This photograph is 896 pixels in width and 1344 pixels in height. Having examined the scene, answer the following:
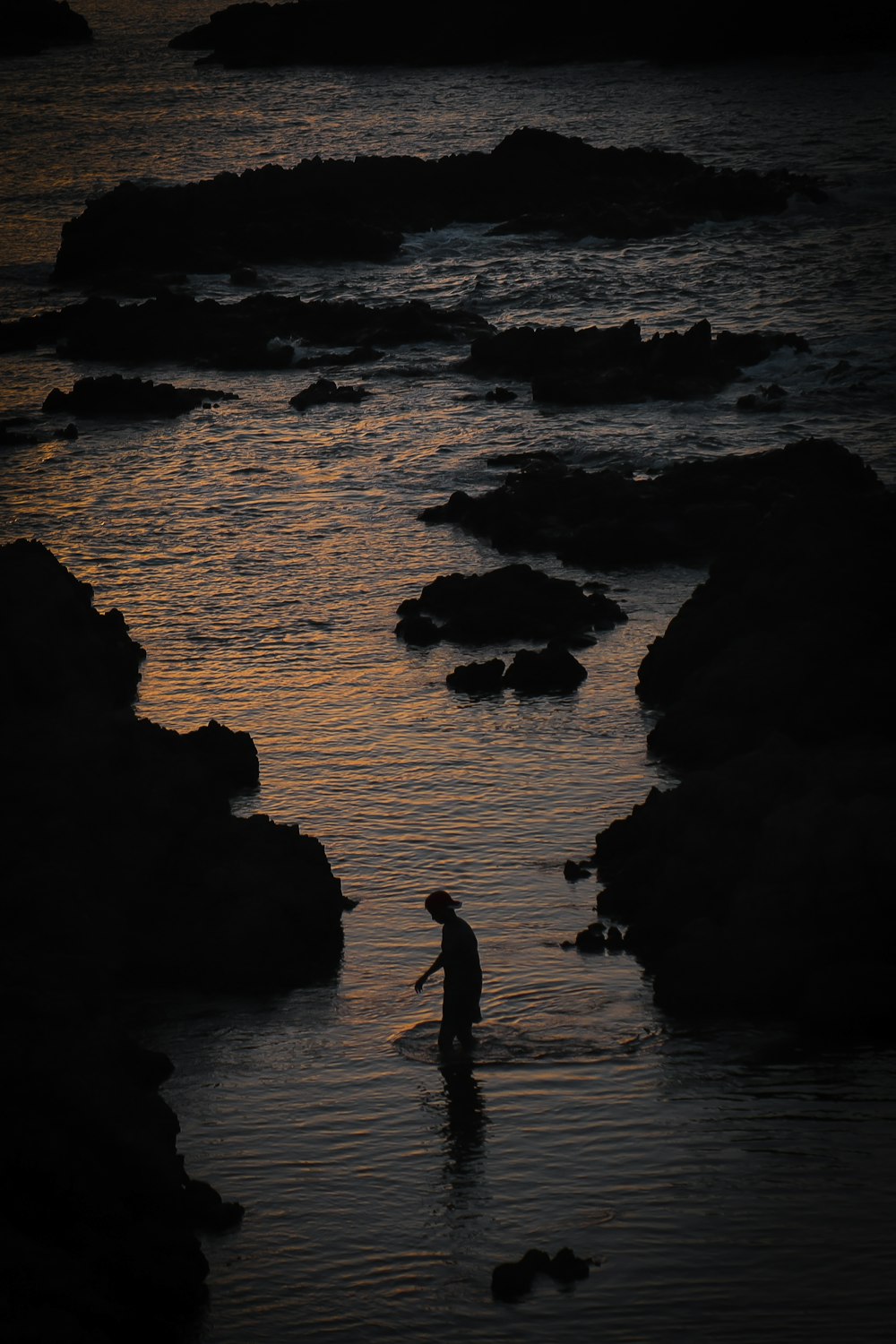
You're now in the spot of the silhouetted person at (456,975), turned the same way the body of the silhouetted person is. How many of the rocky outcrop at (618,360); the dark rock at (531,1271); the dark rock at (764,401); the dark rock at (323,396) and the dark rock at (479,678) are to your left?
1

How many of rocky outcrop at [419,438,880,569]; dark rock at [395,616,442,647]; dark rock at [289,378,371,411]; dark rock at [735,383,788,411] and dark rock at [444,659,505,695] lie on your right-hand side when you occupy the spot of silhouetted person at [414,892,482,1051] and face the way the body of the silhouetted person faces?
5

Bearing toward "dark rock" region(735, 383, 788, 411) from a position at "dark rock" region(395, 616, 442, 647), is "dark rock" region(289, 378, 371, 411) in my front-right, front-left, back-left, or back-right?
front-left

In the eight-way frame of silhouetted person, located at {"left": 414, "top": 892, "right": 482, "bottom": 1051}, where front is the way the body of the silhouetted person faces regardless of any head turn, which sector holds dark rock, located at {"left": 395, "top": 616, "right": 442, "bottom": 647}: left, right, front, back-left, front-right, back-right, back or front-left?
right

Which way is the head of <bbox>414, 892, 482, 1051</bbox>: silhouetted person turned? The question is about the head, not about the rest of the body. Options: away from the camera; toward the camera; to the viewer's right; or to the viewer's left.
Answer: to the viewer's left

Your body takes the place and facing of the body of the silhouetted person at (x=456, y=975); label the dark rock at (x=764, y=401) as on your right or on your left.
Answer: on your right

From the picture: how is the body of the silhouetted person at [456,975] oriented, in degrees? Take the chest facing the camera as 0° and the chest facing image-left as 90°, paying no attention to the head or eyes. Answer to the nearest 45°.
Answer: approximately 90°

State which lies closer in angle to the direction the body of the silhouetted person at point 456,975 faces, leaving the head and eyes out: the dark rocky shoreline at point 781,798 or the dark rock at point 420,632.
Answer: the dark rock

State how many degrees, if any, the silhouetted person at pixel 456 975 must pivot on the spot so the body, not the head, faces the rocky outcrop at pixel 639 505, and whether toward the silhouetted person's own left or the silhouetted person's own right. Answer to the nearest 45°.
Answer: approximately 90° to the silhouetted person's own right

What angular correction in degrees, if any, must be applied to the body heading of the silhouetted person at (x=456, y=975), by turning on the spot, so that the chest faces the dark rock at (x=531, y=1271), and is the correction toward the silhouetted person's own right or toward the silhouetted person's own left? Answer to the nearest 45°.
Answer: approximately 90° to the silhouetted person's own left

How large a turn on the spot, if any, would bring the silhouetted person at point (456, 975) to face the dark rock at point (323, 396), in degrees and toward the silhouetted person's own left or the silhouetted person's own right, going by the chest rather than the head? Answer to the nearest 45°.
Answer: approximately 90° to the silhouetted person's own right

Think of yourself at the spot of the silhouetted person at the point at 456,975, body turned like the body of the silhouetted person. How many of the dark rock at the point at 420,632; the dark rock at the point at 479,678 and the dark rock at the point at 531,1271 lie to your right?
2

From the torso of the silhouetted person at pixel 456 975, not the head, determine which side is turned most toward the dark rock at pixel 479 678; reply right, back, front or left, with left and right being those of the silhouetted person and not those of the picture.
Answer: right

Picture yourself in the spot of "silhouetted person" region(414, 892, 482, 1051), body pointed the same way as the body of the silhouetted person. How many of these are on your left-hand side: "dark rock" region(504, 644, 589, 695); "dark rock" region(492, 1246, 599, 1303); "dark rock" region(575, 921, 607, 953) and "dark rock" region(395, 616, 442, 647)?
1
